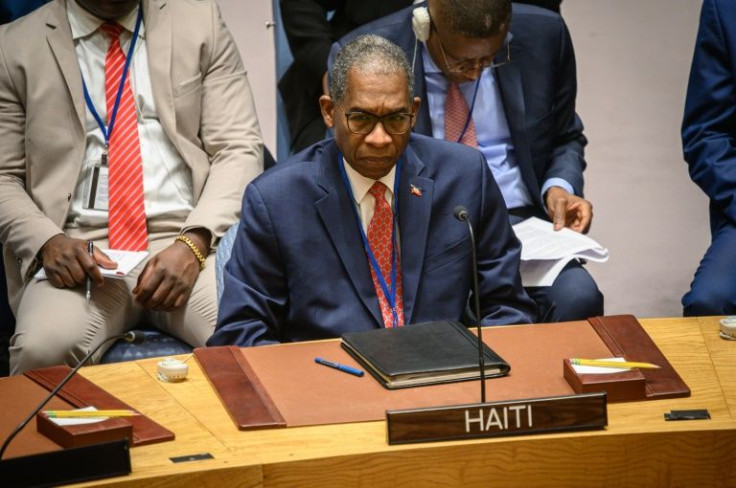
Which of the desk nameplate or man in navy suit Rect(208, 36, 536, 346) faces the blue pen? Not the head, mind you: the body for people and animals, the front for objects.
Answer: the man in navy suit

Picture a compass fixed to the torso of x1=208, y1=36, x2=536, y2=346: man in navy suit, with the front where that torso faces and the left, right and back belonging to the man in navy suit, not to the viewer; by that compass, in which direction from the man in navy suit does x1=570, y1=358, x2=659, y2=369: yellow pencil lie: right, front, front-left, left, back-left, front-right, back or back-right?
front-left

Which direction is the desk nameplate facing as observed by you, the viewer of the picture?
facing the viewer

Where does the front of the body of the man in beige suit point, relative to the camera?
toward the camera

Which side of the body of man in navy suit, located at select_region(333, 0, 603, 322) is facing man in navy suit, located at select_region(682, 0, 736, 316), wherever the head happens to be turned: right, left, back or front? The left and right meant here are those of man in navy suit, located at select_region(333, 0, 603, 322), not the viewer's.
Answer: left

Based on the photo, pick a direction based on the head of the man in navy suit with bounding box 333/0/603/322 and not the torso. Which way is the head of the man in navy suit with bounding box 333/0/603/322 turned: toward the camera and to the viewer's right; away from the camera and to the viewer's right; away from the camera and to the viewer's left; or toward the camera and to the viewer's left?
toward the camera and to the viewer's right

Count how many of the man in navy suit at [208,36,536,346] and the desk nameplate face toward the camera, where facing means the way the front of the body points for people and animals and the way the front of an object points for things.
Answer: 2

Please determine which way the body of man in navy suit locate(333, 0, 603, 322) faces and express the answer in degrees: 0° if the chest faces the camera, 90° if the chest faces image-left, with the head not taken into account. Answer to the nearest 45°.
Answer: approximately 0°

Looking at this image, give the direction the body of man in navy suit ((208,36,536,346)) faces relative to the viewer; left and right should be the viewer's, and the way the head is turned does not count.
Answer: facing the viewer

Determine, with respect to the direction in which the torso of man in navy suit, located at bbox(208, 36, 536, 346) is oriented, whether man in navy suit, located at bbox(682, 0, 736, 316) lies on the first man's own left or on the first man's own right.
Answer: on the first man's own left

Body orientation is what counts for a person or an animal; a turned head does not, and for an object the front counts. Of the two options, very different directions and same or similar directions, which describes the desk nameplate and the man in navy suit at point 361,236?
same or similar directions

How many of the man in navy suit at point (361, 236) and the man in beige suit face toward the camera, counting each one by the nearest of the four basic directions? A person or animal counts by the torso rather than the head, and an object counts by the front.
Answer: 2
